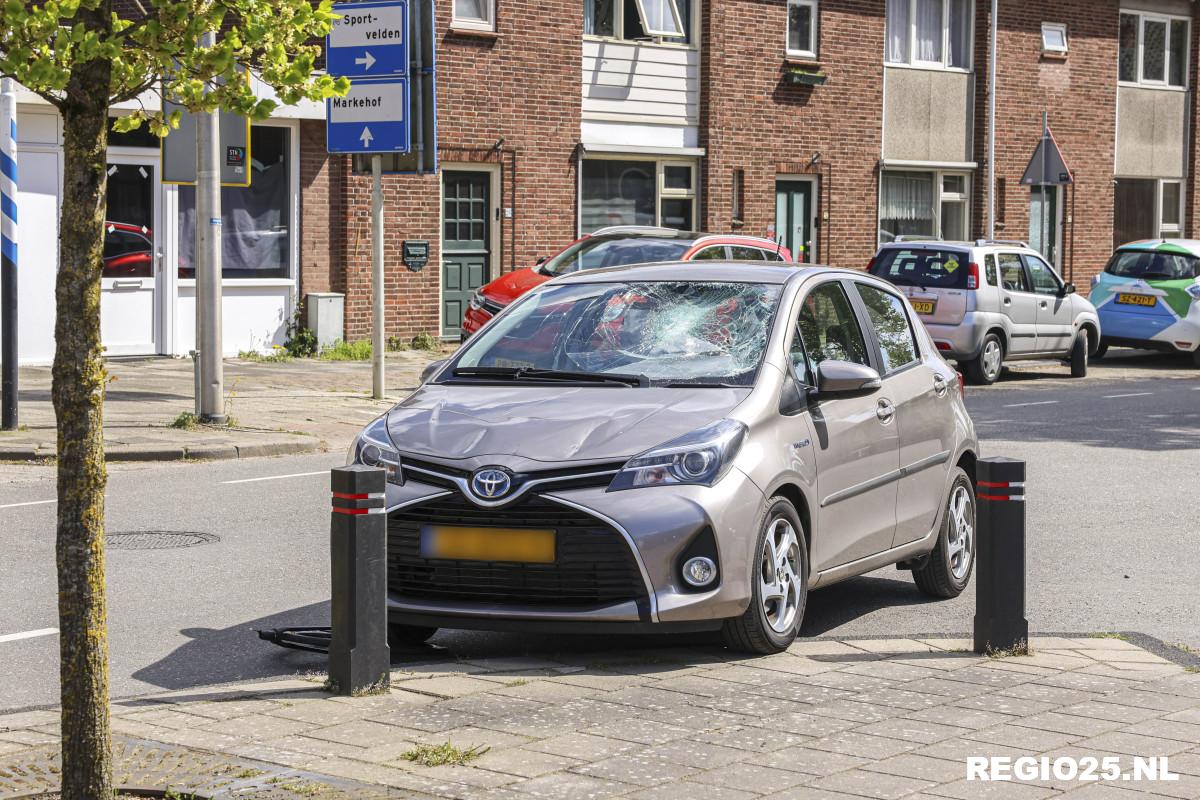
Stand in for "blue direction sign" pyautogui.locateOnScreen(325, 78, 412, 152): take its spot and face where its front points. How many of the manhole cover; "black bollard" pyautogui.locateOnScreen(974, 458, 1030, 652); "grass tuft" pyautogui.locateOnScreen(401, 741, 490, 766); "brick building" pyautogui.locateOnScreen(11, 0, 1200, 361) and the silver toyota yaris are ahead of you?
4

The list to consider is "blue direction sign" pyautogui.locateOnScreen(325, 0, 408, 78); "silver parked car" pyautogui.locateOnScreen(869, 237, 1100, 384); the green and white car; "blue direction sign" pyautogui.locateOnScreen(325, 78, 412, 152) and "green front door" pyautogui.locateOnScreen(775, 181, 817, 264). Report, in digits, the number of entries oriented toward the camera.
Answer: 3

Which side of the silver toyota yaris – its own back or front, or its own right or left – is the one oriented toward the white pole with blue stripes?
right

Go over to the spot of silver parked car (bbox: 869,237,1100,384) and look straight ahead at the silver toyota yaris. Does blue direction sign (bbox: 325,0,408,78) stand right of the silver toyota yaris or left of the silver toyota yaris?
right

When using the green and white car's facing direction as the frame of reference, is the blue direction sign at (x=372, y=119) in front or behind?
behind

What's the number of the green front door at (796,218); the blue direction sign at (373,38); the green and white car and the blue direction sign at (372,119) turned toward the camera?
3

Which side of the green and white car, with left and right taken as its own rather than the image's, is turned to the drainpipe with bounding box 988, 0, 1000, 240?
left

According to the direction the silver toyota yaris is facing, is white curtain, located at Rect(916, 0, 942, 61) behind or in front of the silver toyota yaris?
behind

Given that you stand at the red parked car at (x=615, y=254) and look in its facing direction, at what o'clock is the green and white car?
The green and white car is roughly at 6 o'clock from the red parked car.

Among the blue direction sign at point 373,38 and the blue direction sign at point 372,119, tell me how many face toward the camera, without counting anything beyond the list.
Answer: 2

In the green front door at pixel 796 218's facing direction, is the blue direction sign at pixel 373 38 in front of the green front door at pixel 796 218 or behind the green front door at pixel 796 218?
in front

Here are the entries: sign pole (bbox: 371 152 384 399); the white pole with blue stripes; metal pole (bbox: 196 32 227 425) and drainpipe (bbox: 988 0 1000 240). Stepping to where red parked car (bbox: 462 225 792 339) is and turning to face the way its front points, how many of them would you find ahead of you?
3
